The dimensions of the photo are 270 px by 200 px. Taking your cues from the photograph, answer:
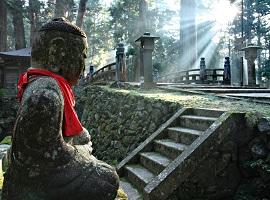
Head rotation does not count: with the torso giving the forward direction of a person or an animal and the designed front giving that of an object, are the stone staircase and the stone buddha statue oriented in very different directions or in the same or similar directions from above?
very different directions

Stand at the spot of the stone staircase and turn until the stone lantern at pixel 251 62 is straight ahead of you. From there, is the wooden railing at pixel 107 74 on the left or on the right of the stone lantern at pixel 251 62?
left

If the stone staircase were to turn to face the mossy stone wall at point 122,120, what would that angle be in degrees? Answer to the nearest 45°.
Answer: approximately 135° to its right

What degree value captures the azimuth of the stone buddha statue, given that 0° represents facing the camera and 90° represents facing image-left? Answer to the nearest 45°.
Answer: approximately 270°

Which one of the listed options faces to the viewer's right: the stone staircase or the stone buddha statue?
the stone buddha statue

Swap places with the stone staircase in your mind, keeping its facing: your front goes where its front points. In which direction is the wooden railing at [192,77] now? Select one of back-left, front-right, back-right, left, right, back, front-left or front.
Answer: back-right

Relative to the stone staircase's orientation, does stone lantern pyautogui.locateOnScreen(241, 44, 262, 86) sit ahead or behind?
behind

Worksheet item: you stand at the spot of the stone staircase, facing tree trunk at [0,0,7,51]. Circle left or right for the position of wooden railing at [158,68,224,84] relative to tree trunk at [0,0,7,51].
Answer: right

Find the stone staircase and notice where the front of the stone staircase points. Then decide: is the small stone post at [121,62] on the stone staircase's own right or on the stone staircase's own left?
on the stone staircase's own right
